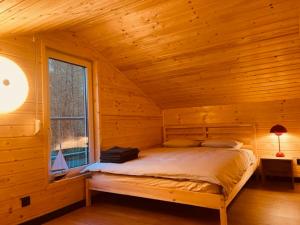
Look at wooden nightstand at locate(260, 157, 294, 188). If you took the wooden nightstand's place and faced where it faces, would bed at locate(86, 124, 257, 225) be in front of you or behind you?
in front

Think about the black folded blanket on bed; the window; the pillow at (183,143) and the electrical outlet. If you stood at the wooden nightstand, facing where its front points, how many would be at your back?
0

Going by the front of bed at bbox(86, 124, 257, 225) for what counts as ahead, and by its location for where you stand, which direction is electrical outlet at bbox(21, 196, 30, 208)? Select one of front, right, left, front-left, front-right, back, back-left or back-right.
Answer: front-right

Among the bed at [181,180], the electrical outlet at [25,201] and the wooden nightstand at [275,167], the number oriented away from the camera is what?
0

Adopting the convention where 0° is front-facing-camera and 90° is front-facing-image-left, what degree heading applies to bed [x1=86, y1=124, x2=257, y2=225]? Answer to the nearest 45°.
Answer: approximately 45°

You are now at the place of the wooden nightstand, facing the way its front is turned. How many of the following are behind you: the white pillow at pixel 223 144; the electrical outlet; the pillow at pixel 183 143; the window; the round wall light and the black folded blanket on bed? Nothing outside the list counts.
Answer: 0

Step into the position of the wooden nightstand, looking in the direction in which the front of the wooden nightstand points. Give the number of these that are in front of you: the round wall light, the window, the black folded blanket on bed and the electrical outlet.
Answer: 4

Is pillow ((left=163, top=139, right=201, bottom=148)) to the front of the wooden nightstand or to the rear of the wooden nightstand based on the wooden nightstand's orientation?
to the front

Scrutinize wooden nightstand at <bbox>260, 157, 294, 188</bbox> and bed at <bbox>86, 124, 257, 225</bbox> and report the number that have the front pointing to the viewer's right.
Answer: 0

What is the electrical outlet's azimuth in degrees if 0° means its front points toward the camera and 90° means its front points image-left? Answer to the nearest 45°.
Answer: approximately 315°

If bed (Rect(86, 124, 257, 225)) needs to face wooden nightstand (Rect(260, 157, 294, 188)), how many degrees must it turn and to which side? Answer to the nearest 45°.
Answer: approximately 180°
